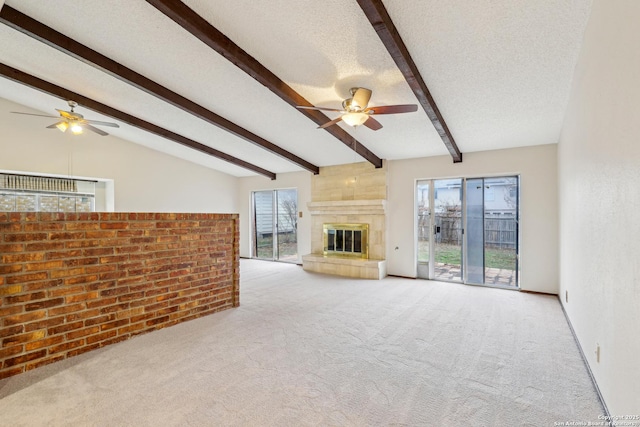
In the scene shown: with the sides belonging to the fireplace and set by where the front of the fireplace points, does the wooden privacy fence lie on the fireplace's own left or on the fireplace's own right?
on the fireplace's own left

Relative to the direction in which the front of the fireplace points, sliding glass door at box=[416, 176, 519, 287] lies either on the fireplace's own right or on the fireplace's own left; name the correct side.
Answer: on the fireplace's own left

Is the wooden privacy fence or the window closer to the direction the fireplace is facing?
the window

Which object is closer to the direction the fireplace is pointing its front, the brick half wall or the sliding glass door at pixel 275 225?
the brick half wall

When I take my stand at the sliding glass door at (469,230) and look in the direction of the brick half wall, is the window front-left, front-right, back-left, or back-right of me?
front-right

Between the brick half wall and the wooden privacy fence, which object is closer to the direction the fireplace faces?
the brick half wall

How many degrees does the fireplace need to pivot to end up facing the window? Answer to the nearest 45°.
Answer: approximately 45° to its right

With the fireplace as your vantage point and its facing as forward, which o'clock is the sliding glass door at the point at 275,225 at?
The sliding glass door is roughly at 3 o'clock from the fireplace.

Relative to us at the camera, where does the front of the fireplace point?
facing the viewer and to the left of the viewer

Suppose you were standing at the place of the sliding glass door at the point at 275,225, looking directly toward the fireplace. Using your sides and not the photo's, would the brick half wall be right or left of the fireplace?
right

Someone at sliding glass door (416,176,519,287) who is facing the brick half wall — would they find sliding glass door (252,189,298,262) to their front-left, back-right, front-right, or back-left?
front-right
